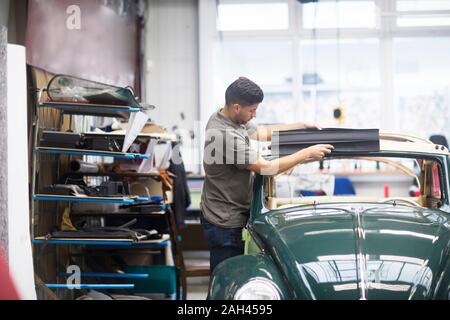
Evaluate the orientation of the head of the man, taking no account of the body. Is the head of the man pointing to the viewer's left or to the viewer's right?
to the viewer's right

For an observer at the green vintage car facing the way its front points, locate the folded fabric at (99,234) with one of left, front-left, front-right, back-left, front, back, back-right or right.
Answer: back-right

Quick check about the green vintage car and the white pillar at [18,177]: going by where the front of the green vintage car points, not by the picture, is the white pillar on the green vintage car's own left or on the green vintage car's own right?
on the green vintage car's own right

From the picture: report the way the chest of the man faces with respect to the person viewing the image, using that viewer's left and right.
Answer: facing to the right of the viewer

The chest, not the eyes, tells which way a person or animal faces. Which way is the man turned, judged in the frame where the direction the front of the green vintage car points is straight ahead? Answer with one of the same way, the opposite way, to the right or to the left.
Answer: to the left

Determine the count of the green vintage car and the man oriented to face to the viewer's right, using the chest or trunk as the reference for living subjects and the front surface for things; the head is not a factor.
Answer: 1

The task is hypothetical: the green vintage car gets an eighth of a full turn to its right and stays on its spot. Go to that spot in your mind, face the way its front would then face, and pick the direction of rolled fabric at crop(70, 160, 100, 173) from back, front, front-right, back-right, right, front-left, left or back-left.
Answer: right

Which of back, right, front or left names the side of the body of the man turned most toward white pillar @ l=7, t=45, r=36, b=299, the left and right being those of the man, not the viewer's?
back

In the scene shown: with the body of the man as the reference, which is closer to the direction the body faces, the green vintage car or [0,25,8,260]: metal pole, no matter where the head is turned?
the green vintage car

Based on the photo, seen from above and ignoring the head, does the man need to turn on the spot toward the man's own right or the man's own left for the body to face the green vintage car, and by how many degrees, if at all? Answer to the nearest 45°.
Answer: approximately 45° to the man's own right

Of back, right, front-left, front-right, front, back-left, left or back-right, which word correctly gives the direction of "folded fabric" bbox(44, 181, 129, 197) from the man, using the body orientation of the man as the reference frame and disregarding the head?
back-left

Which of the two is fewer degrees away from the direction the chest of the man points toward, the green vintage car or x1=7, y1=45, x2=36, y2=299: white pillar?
the green vintage car

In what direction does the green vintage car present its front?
toward the camera
